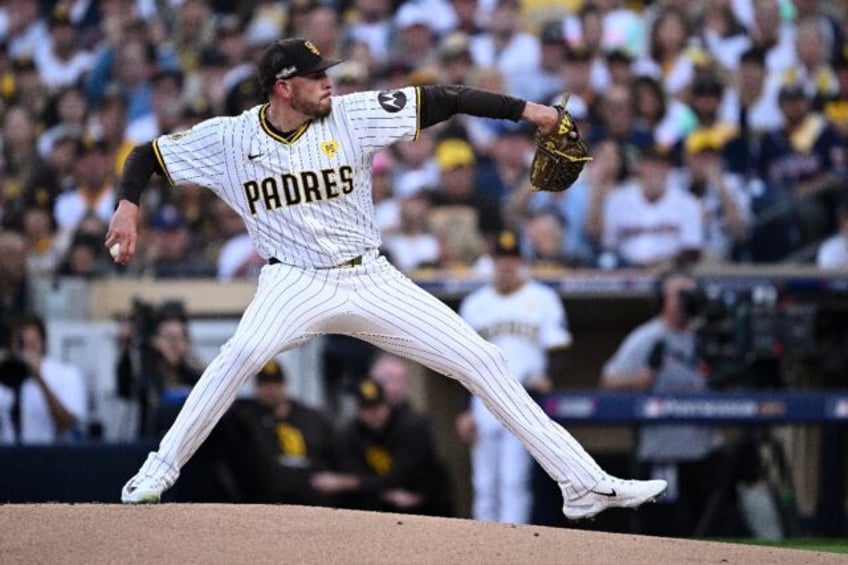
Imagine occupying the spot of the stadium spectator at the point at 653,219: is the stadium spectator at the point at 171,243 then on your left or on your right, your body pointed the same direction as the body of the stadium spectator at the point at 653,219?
on your right

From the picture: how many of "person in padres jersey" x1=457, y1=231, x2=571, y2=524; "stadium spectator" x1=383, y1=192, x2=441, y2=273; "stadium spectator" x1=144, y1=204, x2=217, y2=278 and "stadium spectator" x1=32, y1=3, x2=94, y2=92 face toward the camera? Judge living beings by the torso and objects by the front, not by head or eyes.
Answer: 4

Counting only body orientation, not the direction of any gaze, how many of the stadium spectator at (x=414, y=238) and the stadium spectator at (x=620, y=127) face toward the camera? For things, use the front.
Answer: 2

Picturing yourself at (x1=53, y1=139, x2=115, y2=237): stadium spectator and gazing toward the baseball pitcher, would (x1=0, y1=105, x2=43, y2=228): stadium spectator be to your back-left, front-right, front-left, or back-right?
back-right

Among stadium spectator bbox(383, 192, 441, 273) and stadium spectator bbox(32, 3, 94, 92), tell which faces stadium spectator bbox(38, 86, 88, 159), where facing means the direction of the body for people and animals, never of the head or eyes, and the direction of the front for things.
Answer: stadium spectator bbox(32, 3, 94, 92)

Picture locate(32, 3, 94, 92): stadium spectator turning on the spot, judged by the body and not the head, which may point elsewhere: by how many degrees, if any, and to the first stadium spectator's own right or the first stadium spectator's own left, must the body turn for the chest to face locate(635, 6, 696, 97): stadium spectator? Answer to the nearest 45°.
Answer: approximately 45° to the first stadium spectator's own left

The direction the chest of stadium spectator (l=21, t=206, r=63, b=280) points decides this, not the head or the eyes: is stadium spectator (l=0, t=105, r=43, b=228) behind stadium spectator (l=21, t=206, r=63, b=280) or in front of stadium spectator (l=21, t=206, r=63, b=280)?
behind

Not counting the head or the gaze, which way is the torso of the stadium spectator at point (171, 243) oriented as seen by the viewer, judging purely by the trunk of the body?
toward the camera

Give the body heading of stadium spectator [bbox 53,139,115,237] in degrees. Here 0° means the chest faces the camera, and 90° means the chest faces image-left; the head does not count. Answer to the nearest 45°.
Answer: approximately 0°

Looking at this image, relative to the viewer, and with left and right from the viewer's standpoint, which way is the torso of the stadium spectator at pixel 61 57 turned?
facing the viewer

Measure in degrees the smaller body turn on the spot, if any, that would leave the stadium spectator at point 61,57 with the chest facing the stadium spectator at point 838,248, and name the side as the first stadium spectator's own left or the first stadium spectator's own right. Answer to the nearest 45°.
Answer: approximately 45° to the first stadium spectator's own left

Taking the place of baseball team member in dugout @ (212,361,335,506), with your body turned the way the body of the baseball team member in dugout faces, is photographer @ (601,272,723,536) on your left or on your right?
on your left

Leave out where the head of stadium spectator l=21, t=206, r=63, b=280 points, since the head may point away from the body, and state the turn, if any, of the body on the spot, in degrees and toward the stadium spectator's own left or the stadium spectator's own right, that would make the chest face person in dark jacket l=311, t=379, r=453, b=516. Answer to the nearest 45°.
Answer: approximately 45° to the stadium spectator's own left

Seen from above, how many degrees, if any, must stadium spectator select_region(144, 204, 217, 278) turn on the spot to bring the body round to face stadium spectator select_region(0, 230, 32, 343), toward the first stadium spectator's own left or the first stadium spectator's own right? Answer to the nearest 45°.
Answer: approximately 45° to the first stadium spectator's own right
